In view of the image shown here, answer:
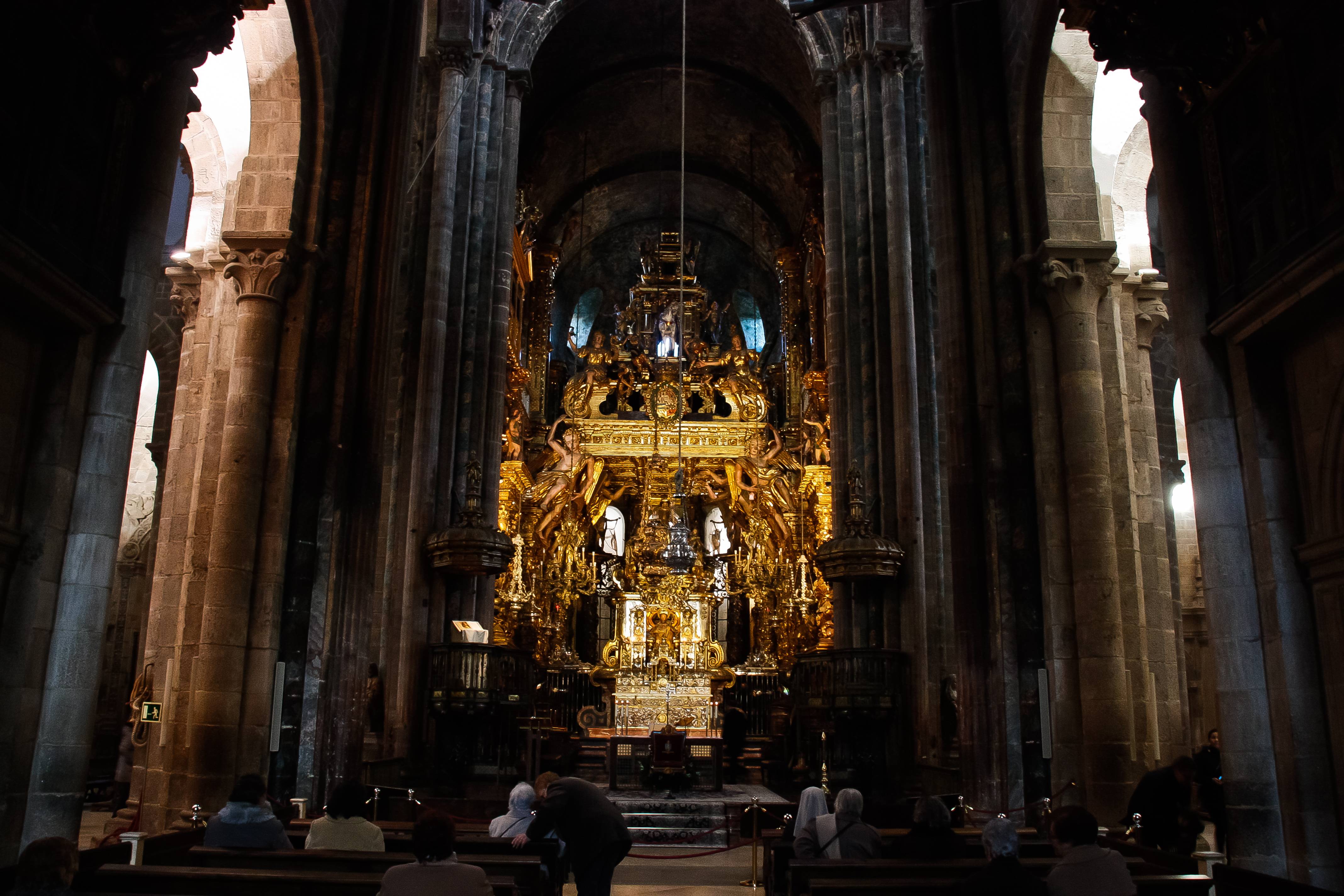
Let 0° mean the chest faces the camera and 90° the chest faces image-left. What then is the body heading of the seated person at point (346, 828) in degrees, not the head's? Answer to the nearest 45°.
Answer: approximately 180°

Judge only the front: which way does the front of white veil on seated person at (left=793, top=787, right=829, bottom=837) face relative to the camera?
away from the camera

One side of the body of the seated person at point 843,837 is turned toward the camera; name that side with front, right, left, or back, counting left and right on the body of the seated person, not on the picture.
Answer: back

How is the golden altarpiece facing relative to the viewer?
toward the camera

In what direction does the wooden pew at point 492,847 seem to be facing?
away from the camera

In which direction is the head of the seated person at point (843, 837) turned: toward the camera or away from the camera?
away from the camera

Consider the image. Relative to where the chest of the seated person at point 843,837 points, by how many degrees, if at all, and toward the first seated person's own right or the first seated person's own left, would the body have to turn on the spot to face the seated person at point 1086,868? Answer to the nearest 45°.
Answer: approximately 135° to the first seated person's own right

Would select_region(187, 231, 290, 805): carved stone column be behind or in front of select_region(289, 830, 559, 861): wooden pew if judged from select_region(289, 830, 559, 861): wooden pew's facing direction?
in front

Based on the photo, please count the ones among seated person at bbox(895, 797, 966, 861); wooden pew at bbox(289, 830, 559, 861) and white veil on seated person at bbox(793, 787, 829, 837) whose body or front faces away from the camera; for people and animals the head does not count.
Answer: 3

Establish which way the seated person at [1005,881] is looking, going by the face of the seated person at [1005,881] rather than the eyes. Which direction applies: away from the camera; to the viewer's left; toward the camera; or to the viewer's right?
away from the camera

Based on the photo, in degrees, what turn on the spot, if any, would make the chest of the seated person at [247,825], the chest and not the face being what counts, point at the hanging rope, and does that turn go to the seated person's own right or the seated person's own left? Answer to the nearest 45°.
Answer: approximately 45° to the seated person's own right

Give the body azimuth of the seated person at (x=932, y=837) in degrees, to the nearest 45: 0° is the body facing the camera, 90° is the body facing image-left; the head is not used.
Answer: approximately 180°

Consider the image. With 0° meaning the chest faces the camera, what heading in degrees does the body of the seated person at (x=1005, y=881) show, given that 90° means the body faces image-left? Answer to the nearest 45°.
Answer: approximately 180°

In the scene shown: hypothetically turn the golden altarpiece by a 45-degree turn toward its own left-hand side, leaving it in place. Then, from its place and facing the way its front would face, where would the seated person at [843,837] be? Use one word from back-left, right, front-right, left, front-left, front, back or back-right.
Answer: front-right

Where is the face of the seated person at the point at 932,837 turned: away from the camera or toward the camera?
away from the camera

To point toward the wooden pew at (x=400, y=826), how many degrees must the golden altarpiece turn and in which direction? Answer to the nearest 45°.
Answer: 0° — it already faces it
